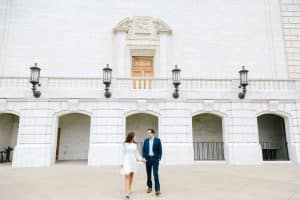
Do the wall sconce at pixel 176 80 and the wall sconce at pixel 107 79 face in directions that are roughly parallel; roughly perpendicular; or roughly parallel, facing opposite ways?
roughly parallel

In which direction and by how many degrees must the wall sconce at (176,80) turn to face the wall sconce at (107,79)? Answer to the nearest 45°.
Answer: approximately 90° to its right

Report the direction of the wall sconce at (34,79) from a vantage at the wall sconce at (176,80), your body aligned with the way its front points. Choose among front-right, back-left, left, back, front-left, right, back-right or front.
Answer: right

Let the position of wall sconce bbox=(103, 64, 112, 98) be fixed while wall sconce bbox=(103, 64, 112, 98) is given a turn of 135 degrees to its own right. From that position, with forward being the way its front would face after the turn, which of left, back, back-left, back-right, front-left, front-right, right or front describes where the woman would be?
back-left

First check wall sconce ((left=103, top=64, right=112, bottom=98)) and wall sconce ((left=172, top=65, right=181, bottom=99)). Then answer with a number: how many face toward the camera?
2

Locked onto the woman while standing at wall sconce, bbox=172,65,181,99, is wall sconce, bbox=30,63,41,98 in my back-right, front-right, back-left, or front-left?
front-right

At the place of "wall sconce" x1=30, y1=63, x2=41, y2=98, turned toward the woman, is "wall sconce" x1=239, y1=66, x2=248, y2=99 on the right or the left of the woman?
left

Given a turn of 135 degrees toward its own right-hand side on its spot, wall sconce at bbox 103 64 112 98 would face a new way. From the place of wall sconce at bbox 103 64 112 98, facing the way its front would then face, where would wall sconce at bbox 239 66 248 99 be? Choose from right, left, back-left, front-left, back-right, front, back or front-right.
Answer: back-right

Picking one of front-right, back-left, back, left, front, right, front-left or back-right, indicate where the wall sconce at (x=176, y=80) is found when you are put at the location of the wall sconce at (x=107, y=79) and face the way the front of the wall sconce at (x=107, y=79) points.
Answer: left

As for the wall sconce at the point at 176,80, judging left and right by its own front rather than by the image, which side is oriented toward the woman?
front

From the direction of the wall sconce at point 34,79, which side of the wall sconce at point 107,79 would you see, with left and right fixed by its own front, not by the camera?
right

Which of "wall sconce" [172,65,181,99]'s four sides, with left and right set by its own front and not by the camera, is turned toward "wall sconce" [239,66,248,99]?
left

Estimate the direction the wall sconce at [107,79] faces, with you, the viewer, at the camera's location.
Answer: facing the viewer
